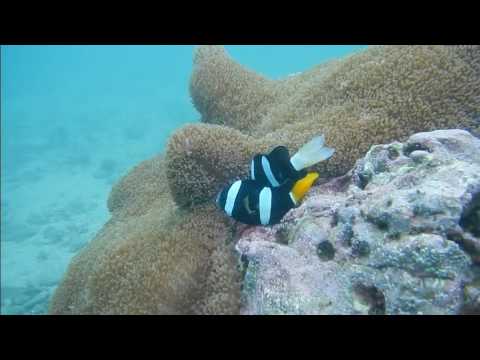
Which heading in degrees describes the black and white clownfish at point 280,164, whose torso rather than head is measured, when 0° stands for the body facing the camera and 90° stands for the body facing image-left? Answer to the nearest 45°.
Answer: approximately 90°

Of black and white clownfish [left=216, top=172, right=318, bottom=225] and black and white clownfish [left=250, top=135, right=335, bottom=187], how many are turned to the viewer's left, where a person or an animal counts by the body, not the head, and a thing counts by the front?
2

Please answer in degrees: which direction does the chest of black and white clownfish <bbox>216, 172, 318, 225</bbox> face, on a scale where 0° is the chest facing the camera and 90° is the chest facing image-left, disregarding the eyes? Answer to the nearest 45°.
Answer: approximately 90°

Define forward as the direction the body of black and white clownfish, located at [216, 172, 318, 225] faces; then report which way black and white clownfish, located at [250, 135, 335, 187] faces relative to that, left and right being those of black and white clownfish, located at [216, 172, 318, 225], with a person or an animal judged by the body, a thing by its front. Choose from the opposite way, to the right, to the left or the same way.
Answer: the same way
